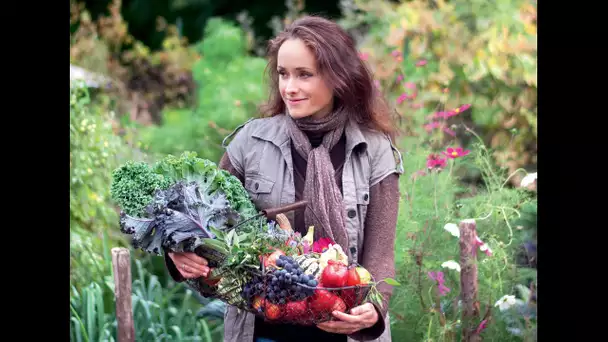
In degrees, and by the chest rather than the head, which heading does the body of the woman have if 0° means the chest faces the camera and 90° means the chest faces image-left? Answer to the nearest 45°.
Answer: approximately 0°

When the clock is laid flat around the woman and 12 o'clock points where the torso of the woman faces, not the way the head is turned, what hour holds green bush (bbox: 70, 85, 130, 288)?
The green bush is roughly at 5 o'clock from the woman.

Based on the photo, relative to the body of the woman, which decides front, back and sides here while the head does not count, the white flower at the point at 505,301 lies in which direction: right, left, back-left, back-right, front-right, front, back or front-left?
back-left

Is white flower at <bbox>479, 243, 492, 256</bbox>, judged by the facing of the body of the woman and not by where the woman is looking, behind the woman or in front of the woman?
behind
